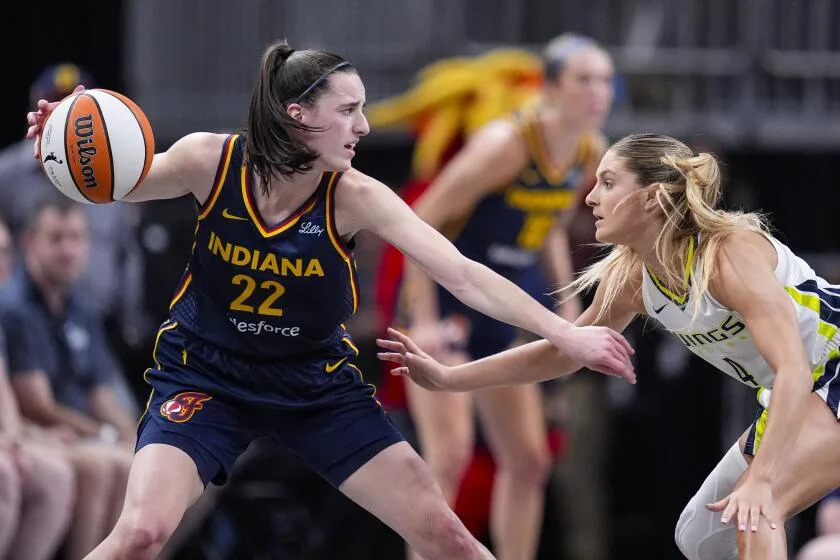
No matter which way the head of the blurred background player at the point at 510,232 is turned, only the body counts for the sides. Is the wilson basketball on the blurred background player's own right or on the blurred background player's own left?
on the blurred background player's own right

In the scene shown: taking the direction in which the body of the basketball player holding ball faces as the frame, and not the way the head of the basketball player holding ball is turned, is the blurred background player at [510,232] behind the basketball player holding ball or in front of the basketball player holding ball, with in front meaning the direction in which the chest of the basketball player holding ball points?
behind

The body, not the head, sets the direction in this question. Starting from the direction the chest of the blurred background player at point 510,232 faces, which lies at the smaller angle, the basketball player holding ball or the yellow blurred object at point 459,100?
the basketball player holding ball

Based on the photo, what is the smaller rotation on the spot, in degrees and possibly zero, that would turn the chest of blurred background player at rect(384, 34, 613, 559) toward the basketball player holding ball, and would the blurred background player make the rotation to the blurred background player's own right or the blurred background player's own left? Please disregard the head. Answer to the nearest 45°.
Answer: approximately 45° to the blurred background player's own right

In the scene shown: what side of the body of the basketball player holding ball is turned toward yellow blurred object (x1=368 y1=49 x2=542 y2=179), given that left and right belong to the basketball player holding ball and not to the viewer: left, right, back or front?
back

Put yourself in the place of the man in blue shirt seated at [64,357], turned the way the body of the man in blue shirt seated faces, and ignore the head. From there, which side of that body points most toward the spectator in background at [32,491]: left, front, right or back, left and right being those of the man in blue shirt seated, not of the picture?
right

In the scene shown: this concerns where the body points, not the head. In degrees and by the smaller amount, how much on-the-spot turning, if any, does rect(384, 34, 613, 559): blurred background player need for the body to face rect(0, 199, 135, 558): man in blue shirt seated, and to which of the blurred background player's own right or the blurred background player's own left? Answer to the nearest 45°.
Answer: approximately 135° to the blurred background player's own right

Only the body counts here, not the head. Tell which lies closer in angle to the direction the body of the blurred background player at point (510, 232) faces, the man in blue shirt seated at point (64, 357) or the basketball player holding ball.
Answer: the basketball player holding ball

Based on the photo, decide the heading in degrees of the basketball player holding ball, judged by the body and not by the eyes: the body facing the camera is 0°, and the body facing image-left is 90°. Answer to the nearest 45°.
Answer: approximately 0°
